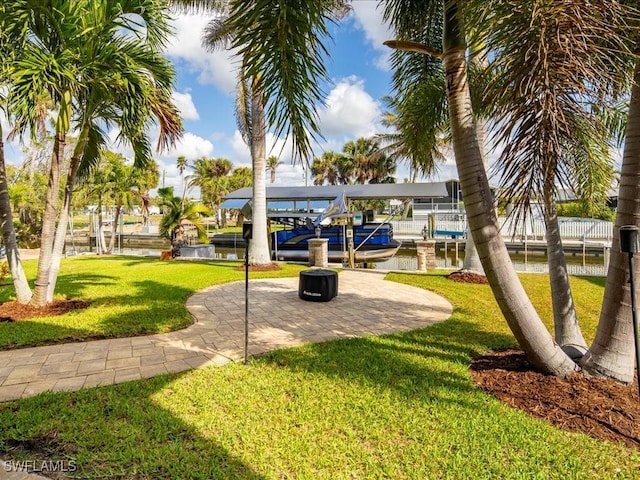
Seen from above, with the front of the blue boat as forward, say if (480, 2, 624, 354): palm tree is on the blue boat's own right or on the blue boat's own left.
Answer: on the blue boat's own right

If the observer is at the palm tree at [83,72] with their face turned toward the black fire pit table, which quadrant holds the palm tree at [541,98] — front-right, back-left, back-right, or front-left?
front-right

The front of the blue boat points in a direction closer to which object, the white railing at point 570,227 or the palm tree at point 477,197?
the white railing

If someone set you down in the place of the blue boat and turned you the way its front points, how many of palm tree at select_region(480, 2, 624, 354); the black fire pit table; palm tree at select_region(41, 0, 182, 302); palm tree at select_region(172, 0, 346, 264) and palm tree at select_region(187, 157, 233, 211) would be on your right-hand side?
4

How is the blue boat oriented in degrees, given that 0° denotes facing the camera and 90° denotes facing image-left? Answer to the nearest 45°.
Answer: approximately 270°

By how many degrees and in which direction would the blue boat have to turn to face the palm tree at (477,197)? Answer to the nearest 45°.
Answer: approximately 90° to its right
